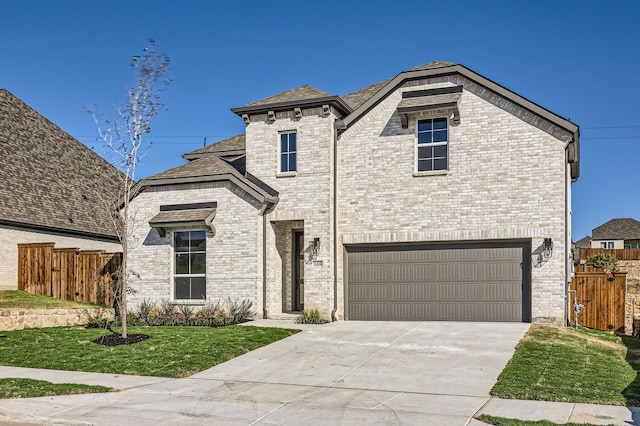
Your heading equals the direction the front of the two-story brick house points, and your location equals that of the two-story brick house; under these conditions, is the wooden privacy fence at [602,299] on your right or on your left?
on your left

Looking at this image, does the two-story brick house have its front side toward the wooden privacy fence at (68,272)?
no

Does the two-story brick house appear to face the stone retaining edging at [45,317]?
no

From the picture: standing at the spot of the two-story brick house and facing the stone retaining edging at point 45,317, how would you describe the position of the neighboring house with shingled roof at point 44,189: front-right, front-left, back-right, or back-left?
front-right

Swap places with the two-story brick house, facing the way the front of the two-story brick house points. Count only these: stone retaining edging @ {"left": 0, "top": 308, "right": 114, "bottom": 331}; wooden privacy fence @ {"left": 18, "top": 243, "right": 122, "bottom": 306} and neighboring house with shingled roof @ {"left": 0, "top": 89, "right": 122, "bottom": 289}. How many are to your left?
0

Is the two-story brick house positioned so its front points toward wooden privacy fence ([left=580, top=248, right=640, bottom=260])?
no

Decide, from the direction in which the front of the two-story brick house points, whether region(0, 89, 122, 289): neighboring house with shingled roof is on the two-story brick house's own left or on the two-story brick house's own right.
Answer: on the two-story brick house's own right

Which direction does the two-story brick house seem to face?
toward the camera
